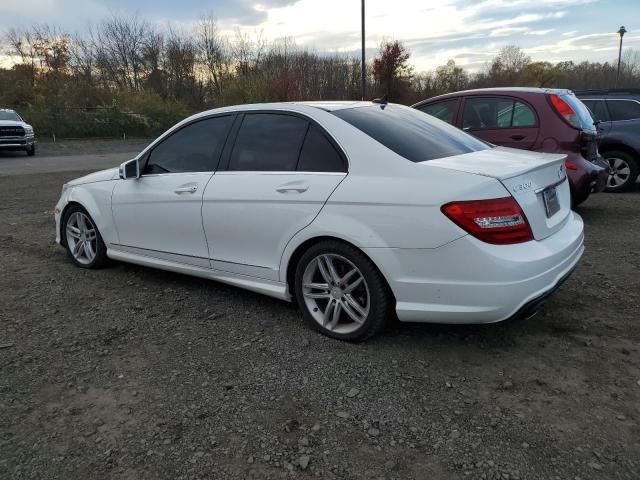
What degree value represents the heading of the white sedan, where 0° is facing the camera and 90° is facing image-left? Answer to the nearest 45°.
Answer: approximately 135°
